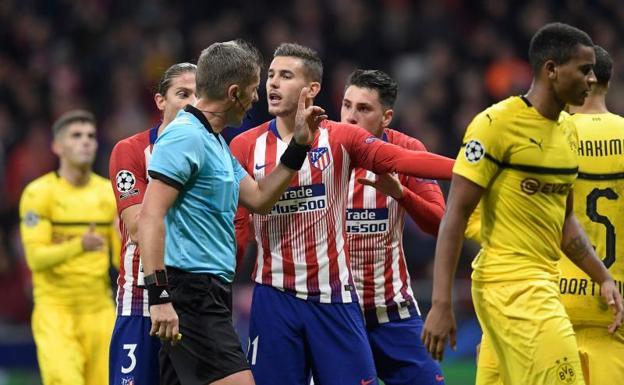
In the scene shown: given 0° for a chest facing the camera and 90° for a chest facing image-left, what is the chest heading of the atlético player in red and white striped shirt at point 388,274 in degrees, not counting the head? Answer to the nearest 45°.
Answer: approximately 45°

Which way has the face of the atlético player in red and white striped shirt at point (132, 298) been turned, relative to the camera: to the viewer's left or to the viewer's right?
to the viewer's right

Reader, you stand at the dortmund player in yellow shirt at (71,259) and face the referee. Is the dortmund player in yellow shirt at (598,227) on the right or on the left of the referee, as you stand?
left

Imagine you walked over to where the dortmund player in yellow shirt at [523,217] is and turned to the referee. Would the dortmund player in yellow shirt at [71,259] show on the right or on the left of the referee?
right

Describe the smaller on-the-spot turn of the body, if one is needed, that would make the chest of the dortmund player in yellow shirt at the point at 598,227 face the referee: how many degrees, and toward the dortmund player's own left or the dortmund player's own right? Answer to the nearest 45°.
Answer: approximately 135° to the dortmund player's own left

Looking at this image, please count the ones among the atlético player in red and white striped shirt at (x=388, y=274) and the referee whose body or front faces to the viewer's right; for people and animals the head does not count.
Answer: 1

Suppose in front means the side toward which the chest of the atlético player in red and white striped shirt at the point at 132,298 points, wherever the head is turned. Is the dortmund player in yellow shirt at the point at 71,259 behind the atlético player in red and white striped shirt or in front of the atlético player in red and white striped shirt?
behind

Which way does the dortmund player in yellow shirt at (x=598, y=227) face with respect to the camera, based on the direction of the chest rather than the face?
away from the camera

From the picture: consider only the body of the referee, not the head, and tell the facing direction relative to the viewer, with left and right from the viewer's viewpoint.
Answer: facing to the right of the viewer

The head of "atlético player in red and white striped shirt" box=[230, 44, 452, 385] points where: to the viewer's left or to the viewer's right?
to the viewer's left

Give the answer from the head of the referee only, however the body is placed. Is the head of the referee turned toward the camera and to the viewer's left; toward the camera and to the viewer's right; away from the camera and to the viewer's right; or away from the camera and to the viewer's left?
away from the camera and to the viewer's right

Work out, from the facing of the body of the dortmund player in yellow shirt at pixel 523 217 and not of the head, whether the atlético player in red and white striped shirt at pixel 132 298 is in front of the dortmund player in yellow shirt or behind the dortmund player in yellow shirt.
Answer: behind

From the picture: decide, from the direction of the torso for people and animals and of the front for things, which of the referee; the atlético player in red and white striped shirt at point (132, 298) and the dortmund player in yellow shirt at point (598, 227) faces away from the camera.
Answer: the dortmund player in yellow shirt
